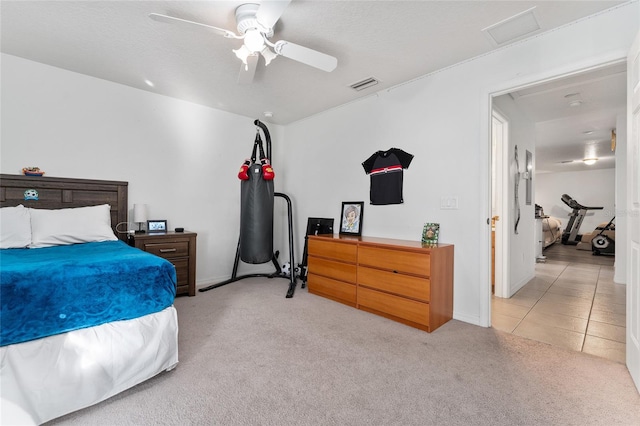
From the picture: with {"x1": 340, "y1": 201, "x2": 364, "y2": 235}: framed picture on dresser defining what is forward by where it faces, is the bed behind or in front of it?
in front

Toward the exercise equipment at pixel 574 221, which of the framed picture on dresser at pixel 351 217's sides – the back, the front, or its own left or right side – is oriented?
back

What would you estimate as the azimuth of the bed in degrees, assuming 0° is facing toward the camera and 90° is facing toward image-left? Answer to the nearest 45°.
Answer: approximately 315°

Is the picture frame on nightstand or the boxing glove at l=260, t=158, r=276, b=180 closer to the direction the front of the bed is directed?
the boxing glove

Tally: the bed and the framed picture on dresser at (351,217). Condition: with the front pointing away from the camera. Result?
0

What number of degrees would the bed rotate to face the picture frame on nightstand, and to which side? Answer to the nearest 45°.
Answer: approximately 135° to its left

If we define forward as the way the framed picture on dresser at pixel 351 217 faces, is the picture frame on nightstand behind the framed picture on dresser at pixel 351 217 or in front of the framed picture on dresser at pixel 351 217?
in front

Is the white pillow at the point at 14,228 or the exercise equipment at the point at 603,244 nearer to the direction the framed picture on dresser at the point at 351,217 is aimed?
the white pillow

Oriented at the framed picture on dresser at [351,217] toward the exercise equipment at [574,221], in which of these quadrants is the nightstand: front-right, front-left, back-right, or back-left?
back-left

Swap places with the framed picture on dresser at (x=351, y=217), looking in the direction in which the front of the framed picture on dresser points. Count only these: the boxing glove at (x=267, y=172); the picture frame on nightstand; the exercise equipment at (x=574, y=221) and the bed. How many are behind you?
1
